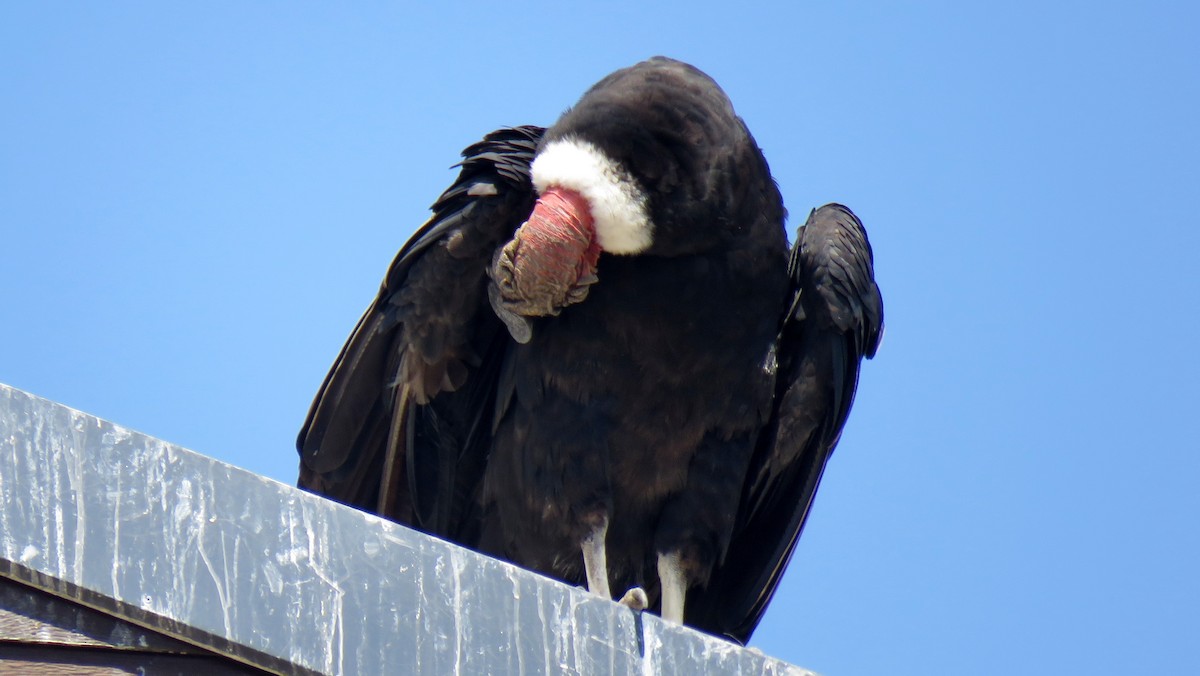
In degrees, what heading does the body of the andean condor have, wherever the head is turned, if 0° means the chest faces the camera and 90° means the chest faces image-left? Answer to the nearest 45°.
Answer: approximately 0°
